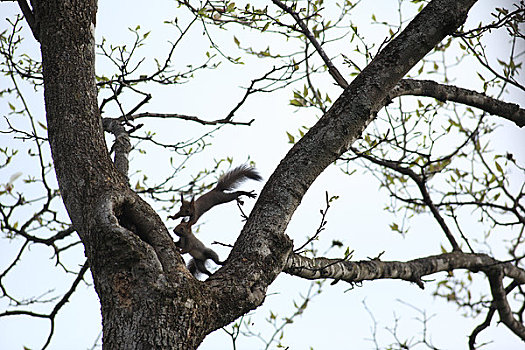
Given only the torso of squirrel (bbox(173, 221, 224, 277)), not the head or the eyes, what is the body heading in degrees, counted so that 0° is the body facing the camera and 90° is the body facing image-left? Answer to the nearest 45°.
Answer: approximately 90°
